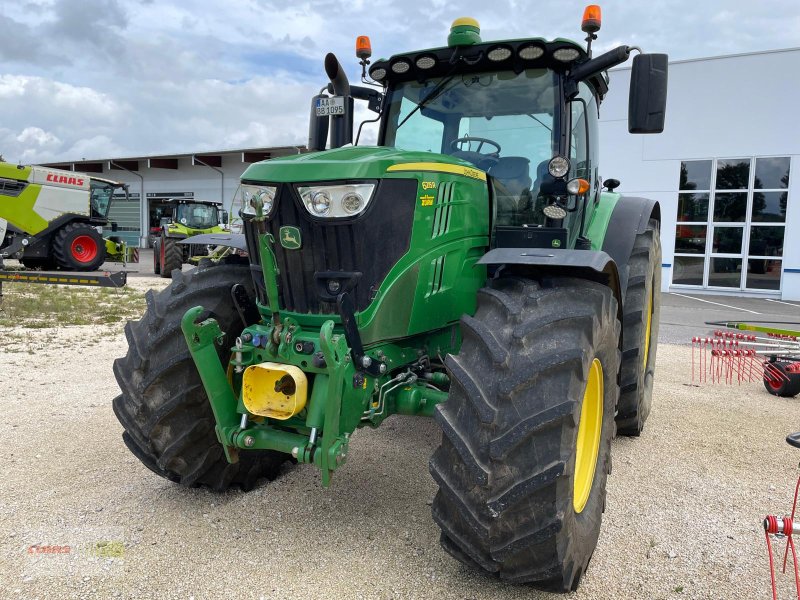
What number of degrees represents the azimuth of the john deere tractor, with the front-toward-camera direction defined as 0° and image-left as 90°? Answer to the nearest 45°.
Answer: approximately 45°

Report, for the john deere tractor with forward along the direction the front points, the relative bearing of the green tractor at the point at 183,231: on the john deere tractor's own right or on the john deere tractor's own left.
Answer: on the john deere tractor's own right

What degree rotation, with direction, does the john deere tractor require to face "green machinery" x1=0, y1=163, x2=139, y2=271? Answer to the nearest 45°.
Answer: approximately 90° to its right

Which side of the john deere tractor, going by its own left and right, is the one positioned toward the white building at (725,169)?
back
